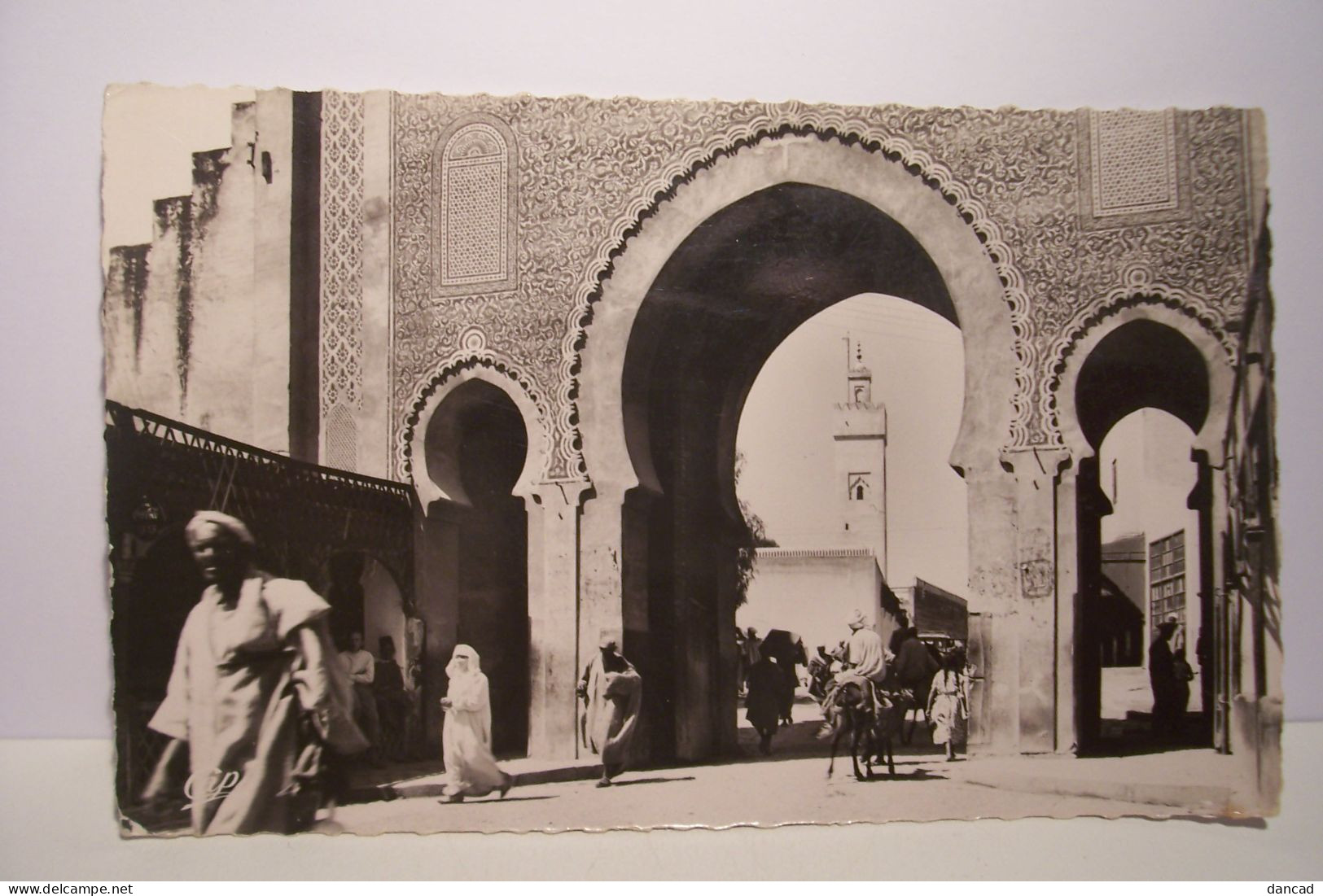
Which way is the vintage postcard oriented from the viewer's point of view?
toward the camera
